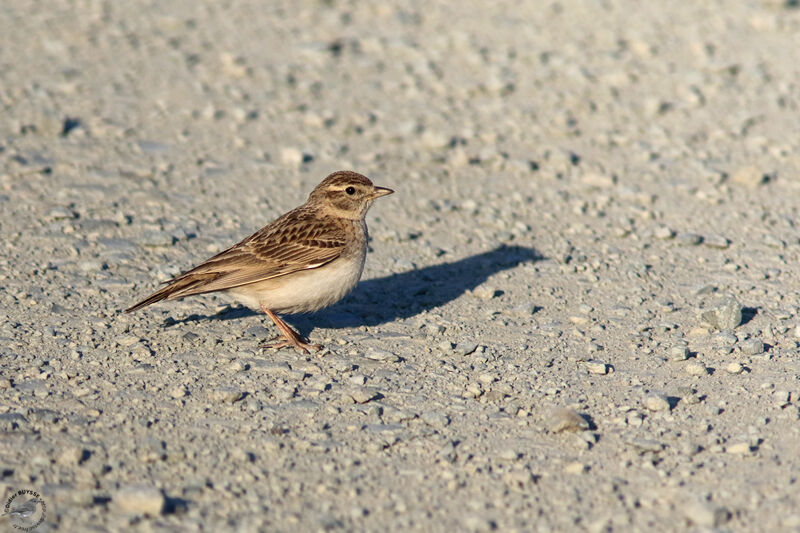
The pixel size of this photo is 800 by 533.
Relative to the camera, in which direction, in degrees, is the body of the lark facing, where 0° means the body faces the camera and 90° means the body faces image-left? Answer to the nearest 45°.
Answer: approximately 270°

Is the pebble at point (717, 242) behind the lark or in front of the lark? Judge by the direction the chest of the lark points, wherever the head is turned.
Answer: in front

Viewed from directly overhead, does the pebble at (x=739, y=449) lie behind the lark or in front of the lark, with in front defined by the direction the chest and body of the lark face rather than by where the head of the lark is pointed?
in front

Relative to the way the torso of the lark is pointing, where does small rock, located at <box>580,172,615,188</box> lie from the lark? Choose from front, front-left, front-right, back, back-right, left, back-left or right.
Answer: front-left

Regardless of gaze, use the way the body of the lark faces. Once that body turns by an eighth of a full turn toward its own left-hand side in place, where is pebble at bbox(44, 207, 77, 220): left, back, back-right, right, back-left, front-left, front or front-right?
left

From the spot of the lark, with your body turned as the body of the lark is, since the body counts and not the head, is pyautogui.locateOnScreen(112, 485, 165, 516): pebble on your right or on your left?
on your right

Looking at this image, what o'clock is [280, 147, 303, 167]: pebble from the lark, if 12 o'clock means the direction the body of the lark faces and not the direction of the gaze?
The pebble is roughly at 9 o'clock from the lark.

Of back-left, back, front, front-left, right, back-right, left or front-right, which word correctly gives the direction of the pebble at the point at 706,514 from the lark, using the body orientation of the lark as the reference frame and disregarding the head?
front-right

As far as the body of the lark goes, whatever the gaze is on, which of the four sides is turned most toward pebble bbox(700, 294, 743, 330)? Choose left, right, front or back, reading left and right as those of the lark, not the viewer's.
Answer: front

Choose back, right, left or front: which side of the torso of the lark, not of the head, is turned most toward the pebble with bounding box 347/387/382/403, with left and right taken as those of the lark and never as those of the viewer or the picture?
right

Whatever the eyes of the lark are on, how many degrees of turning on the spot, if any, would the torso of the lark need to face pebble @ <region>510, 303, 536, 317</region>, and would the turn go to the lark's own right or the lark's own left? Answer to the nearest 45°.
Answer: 0° — it already faces it
